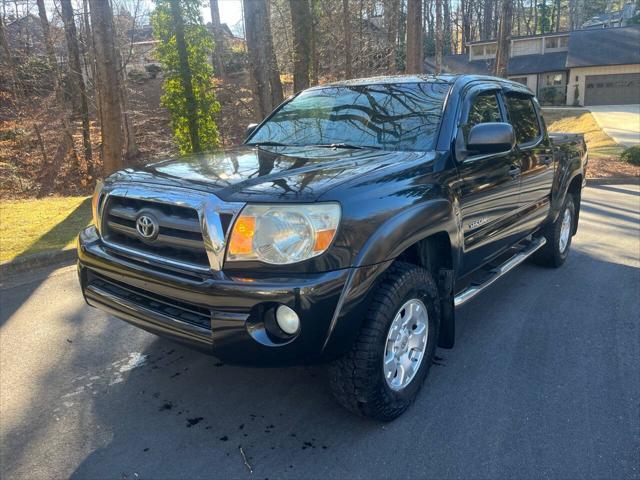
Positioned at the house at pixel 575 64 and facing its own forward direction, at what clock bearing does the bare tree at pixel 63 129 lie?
The bare tree is roughly at 1 o'clock from the house.

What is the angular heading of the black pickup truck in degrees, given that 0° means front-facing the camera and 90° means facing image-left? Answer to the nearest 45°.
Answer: approximately 45°

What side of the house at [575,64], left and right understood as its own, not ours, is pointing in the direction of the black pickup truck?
front

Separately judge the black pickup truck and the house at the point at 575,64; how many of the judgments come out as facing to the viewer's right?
0

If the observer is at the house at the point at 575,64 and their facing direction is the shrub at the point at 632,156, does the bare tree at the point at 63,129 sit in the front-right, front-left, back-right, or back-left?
front-right

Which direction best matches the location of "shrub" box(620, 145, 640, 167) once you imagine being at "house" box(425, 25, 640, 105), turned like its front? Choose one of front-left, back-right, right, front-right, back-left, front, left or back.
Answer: front

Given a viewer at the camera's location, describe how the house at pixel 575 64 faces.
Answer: facing the viewer

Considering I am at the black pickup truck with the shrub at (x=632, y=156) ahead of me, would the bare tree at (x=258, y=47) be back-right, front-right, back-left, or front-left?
front-left

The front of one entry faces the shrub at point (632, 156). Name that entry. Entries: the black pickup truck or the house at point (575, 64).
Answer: the house

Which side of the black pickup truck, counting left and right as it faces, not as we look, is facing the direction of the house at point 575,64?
back
